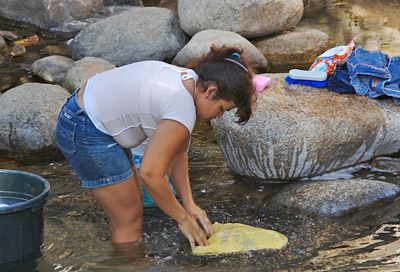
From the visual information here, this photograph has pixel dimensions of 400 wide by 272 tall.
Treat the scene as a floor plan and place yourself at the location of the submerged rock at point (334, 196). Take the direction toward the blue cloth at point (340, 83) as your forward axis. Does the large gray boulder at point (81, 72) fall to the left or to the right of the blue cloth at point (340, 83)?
left

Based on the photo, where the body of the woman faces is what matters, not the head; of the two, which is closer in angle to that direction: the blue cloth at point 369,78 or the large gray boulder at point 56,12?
the blue cloth

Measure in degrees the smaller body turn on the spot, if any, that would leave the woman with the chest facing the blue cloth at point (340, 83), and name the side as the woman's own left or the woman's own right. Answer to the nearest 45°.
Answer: approximately 45° to the woman's own left

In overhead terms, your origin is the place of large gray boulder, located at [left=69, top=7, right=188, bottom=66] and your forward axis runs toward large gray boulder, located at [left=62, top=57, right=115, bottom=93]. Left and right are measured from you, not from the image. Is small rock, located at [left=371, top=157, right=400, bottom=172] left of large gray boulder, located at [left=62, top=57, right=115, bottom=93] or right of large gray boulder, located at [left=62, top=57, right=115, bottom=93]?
left

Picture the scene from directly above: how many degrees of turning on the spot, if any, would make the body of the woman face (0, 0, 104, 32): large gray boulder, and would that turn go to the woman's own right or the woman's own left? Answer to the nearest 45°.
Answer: approximately 90° to the woman's own left

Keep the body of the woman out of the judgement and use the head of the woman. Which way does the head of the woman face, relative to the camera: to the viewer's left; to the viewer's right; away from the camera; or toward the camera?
to the viewer's right

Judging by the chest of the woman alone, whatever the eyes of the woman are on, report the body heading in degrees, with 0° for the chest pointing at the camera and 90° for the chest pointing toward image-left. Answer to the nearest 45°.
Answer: approximately 270°

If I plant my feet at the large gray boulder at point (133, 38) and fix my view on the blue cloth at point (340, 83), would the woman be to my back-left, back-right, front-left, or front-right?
front-right

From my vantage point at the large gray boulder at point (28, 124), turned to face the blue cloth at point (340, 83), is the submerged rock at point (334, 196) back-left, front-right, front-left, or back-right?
front-right

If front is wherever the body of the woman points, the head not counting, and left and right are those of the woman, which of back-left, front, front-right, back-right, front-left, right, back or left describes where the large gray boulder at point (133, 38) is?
left

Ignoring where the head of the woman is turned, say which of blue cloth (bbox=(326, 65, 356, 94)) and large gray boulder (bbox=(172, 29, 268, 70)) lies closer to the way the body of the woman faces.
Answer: the blue cloth
